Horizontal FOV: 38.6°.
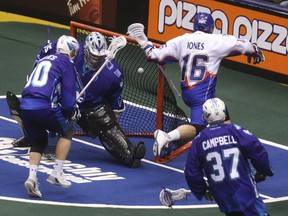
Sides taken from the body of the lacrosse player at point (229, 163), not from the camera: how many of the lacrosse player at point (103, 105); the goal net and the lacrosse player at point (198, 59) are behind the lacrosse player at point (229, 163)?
0

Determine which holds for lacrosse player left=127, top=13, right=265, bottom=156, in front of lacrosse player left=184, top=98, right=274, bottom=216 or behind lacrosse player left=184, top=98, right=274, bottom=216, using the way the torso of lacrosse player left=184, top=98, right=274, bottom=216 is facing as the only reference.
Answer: in front

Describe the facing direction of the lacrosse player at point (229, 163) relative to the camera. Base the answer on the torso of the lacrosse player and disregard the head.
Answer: away from the camera

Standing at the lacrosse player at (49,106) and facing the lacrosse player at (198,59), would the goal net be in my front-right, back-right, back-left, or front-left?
front-left

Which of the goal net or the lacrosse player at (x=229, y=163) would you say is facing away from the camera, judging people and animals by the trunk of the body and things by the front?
the lacrosse player

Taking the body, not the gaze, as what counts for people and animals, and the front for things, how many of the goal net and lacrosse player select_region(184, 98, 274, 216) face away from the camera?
1

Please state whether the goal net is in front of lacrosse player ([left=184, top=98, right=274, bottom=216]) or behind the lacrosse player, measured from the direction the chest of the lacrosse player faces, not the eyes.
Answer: in front

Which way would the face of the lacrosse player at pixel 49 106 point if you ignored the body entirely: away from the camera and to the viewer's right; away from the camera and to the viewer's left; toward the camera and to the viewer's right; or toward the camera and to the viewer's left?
away from the camera and to the viewer's right

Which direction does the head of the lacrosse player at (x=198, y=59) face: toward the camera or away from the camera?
away from the camera

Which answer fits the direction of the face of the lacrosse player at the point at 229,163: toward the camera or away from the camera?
away from the camera
